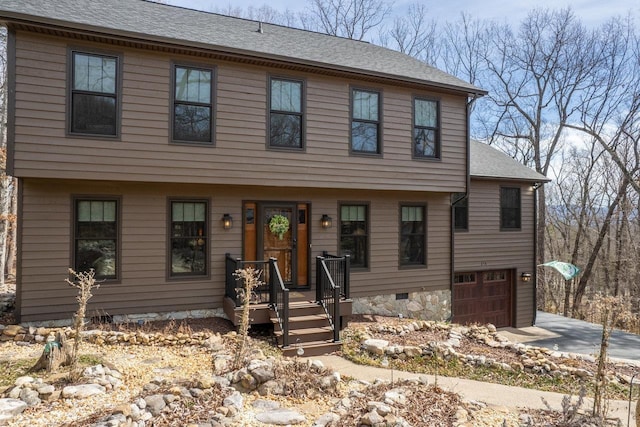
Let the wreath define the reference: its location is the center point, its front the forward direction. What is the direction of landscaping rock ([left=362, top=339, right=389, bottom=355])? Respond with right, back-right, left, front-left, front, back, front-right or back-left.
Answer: front-left

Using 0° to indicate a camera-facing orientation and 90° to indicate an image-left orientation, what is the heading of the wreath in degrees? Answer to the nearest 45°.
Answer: approximately 0°

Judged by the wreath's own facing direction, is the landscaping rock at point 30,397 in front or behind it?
in front

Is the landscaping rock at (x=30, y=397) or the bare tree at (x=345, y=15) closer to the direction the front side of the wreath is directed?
the landscaping rock

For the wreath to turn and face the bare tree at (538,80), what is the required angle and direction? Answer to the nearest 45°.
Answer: approximately 135° to its left

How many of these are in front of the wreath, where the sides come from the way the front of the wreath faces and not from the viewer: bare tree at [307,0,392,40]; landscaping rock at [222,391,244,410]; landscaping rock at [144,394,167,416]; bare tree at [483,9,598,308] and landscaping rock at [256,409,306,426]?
3

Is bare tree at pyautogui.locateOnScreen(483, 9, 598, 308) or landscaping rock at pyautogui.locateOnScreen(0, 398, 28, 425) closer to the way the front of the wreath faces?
the landscaping rock

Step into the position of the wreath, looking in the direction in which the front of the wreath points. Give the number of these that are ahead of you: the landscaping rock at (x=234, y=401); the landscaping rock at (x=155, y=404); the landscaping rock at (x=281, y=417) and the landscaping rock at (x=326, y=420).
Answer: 4

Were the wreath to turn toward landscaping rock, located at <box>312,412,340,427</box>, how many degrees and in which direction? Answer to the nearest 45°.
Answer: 0° — it already faces it

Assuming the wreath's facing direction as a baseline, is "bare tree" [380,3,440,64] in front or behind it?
behind

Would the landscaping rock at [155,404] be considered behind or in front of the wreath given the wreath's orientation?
in front

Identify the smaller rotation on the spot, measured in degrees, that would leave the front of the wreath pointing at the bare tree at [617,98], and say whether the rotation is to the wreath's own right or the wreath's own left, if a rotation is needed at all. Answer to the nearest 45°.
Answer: approximately 135° to the wreath's own left

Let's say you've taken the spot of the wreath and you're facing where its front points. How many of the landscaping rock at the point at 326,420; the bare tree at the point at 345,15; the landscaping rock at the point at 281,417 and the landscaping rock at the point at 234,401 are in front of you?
3

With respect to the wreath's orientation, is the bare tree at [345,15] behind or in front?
behind

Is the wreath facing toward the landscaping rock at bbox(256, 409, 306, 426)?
yes

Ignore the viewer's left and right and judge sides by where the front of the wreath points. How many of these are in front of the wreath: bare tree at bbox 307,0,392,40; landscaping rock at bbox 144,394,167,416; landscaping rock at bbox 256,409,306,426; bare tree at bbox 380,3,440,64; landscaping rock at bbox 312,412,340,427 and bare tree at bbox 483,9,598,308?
3
